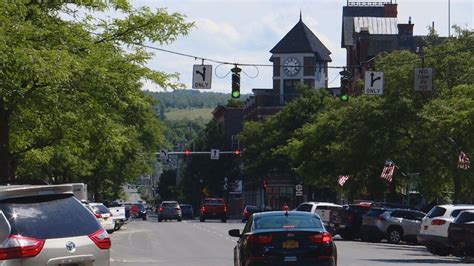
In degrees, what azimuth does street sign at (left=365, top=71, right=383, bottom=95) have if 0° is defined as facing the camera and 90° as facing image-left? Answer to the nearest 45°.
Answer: approximately 0°

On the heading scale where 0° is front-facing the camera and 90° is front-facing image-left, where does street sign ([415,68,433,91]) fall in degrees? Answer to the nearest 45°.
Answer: approximately 0°

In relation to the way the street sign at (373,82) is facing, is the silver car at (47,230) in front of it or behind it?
in front

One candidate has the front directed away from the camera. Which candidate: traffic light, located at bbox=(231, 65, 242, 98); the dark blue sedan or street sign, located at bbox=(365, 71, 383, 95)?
the dark blue sedan

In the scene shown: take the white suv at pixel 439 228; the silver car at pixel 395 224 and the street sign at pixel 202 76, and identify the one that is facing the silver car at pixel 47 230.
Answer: the street sign

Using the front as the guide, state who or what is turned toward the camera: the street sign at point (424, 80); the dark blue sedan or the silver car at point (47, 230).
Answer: the street sign

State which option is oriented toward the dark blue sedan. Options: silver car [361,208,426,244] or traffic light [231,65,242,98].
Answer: the traffic light
